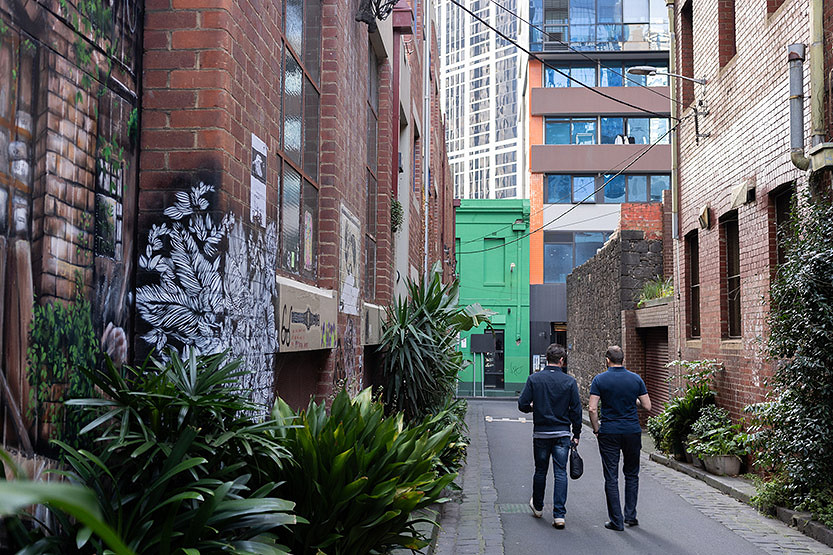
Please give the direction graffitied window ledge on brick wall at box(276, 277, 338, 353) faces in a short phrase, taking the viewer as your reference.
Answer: facing the viewer and to the right of the viewer

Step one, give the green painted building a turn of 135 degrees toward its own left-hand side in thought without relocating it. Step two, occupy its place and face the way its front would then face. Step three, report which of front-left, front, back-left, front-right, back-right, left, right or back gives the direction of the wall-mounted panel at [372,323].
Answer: back-right

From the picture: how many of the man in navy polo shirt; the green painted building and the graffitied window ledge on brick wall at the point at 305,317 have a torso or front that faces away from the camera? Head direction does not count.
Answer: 1

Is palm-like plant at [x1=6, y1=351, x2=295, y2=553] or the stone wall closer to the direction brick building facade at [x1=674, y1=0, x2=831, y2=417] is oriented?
the palm-like plant

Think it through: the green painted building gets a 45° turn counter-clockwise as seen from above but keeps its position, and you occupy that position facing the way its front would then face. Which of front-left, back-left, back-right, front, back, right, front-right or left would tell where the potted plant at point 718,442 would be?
front-right

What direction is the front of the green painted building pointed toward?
toward the camera

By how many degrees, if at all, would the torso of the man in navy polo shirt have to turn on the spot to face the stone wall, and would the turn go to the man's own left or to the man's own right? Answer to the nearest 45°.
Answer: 0° — they already face it

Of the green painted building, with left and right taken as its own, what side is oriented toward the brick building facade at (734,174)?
front

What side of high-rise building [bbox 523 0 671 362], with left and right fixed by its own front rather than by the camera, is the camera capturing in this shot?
front

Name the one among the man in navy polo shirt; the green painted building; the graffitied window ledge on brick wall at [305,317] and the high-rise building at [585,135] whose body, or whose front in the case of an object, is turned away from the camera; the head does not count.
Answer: the man in navy polo shirt

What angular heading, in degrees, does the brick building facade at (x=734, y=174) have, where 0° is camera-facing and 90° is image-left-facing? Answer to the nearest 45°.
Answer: approximately 45°

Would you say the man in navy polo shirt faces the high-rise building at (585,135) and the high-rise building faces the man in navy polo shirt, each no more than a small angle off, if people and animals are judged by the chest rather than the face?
yes

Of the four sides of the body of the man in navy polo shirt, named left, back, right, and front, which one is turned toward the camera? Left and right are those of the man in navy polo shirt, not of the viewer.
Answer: back
